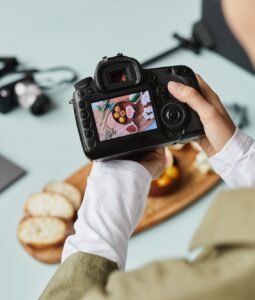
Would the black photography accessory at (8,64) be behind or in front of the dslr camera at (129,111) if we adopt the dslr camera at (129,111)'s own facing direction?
in front

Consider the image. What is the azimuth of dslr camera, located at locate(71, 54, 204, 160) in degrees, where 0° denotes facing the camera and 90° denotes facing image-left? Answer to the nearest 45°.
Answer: approximately 180°
